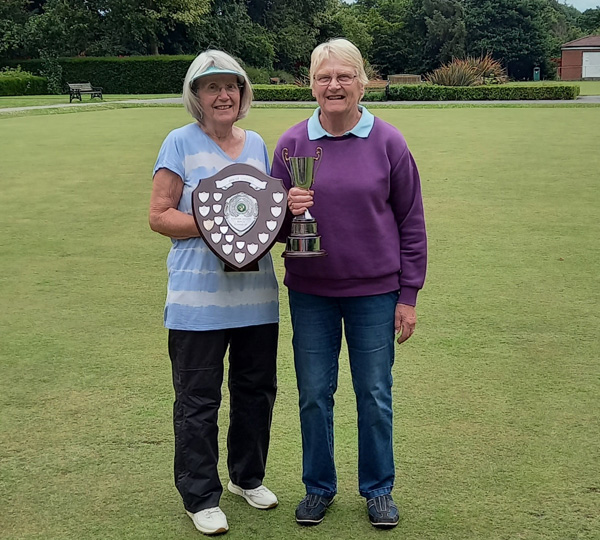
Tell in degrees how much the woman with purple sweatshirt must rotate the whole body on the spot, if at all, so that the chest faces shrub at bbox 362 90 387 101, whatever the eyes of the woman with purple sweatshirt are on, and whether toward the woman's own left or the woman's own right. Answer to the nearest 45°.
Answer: approximately 180°

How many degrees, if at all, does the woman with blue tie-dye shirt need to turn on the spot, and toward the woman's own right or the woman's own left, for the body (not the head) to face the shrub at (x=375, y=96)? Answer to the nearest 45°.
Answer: approximately 135° to the woman's own left

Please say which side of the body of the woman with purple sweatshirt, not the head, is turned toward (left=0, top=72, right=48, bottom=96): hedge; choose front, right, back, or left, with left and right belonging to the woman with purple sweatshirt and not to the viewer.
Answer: back

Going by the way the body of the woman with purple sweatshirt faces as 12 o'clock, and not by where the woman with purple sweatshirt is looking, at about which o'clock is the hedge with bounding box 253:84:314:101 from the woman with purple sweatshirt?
The hedge is roughly at 6 o'clock from the woman with purple sweatshirt.

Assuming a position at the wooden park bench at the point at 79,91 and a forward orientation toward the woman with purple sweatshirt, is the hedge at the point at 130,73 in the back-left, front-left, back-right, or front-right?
back-left

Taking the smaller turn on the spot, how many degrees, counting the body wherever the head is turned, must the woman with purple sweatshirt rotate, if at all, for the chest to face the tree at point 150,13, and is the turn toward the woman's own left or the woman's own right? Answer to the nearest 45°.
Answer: approximately 180°

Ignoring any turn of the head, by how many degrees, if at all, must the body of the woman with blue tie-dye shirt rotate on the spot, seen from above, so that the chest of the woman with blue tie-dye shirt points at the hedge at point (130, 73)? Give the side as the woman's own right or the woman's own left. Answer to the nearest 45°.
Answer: approximately 135° to the woman's own left

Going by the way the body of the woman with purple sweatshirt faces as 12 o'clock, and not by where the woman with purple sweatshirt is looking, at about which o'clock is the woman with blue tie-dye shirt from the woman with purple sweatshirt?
The woman with blue tie-dye shirt is roughly at 3 o'clock from the woman with purple sweatshirt.
